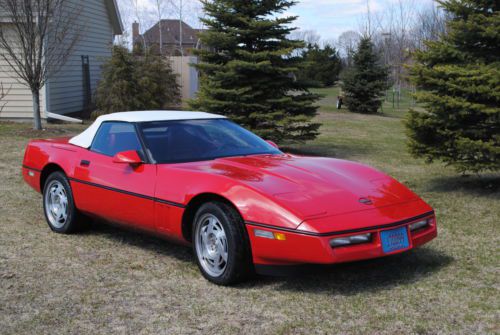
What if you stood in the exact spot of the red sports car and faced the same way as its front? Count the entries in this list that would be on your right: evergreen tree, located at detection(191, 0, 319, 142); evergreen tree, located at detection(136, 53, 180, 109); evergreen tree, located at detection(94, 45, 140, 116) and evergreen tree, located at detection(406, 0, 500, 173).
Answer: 0

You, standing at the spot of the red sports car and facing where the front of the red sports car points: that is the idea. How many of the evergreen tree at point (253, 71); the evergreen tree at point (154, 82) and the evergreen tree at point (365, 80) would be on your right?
0

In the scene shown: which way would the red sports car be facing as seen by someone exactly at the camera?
facing the viewer and to the right of the viewer

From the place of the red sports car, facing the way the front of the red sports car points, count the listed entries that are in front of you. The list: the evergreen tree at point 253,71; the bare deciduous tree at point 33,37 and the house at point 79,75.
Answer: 0

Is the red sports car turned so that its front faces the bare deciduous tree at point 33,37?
no

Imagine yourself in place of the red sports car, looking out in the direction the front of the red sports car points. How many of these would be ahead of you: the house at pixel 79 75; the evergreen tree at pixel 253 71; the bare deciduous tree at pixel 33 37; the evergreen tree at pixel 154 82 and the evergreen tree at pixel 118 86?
0

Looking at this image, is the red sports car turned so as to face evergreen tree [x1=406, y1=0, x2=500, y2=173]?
no

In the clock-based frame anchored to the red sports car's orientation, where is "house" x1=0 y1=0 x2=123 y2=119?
The house is roughly at 7 o'clock from the red sports car.

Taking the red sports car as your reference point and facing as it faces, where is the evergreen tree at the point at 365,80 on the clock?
The evergreen tree is roughly at 8 o'clock from the red sports car.

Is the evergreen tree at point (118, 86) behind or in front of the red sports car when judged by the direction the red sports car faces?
behind

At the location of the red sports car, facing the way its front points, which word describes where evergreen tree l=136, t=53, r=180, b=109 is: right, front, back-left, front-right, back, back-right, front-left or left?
back-left

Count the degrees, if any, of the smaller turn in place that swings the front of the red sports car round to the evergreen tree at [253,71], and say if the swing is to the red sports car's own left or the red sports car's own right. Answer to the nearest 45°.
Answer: approximately 135° to the red sports car's own left

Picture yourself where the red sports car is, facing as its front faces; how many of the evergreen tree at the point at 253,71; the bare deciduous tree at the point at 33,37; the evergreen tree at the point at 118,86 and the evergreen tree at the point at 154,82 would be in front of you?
0

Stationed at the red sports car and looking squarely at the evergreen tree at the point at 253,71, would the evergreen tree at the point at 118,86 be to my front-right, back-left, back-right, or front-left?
front-left

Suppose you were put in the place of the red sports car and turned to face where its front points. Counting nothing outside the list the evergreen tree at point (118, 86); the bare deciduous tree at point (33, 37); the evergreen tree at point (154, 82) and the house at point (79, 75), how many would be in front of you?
0

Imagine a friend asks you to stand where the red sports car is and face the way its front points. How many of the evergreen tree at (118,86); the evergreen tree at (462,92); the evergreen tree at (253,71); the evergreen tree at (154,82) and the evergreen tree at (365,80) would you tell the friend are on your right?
0
